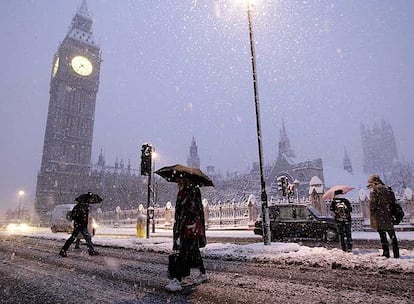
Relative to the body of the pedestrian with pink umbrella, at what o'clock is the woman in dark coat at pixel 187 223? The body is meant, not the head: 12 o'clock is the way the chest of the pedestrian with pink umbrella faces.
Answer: The woman in dark coat is roughly at 7 o'clock from the pedestrian with pink umbrella.

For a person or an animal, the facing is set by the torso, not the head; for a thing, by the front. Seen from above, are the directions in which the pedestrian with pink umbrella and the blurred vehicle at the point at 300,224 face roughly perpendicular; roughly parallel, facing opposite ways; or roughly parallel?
roughly perpendicular

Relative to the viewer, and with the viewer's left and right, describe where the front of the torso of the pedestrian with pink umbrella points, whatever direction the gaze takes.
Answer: facing away from the viewer

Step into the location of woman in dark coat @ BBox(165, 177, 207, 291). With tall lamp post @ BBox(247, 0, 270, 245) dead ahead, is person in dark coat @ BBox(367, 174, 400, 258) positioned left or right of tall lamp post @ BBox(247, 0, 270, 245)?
right
